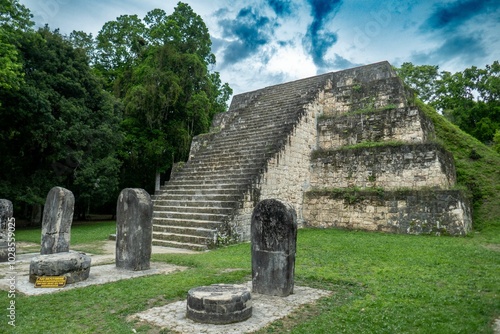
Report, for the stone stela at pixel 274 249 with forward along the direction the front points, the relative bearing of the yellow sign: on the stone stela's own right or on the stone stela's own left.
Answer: on the stone stela's own right

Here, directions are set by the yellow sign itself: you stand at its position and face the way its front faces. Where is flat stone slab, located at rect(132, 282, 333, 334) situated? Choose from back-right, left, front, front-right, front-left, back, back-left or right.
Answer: front-left

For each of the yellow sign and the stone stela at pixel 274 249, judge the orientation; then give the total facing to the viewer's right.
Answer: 0

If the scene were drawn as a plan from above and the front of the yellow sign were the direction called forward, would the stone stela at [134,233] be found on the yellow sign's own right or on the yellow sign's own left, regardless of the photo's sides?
on the yellow sign's own left

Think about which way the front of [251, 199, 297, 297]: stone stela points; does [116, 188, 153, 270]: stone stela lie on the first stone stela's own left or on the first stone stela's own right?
on the first stone stela's own right

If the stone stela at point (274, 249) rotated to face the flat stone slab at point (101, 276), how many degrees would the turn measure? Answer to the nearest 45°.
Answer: approximately 45° to its right

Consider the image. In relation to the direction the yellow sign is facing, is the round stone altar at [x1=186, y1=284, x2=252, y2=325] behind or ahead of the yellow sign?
ahead

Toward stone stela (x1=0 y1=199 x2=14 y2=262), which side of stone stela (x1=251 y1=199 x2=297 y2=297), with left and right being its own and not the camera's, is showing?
right

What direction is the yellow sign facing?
toward the camera

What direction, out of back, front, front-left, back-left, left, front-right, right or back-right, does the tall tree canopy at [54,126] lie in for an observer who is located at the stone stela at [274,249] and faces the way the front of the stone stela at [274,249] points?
right
